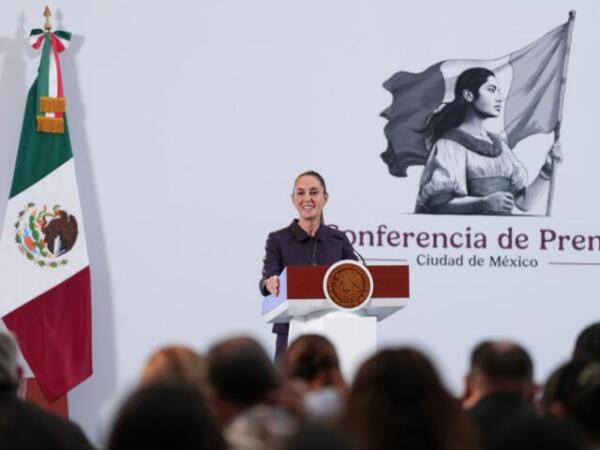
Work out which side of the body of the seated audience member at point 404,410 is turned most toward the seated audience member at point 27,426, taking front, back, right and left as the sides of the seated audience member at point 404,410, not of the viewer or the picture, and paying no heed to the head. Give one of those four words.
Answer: left

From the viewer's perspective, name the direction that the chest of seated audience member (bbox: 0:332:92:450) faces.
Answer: away from the camera

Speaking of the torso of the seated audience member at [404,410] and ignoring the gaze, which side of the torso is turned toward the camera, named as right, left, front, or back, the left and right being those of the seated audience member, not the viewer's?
back

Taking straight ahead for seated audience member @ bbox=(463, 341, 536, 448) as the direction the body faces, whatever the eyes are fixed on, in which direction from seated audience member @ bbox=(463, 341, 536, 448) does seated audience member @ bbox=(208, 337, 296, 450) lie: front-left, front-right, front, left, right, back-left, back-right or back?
back-left

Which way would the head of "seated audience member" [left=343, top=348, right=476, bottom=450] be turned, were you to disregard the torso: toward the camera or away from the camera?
away from the camera

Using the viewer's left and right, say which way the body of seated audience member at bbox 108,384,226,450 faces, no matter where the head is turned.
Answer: facing away from the viewer

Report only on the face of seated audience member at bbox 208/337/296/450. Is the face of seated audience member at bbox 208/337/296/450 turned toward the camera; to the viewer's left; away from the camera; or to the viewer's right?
away from the camera

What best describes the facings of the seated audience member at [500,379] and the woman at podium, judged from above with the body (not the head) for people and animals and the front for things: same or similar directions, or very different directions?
very different directions

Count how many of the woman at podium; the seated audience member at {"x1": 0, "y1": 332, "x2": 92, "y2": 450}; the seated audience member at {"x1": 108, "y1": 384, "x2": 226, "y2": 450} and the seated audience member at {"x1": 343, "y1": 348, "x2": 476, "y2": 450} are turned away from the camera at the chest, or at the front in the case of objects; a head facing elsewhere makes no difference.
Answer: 3

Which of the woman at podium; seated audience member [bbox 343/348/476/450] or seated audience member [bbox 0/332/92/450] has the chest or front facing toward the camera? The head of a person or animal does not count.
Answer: the woman at podium

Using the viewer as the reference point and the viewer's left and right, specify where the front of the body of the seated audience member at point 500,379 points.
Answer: facing away from the viewer
